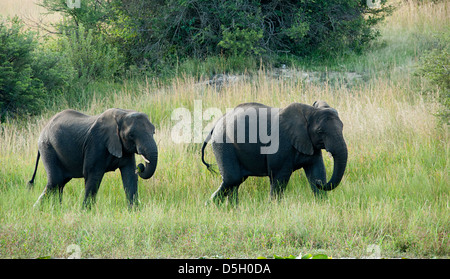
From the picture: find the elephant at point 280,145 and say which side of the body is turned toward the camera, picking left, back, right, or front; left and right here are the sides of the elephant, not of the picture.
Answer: right

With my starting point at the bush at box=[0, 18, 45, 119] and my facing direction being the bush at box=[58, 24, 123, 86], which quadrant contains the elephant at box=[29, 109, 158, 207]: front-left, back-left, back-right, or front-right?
back-right

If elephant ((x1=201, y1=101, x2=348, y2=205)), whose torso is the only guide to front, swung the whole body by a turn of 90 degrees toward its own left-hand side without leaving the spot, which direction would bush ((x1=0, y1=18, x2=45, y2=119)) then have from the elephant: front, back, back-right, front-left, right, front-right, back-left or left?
front-left

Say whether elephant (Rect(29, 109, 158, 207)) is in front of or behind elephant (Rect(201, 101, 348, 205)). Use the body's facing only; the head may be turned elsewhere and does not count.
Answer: behind

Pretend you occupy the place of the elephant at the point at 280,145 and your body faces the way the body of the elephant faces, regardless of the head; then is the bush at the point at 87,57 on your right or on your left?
on your left
